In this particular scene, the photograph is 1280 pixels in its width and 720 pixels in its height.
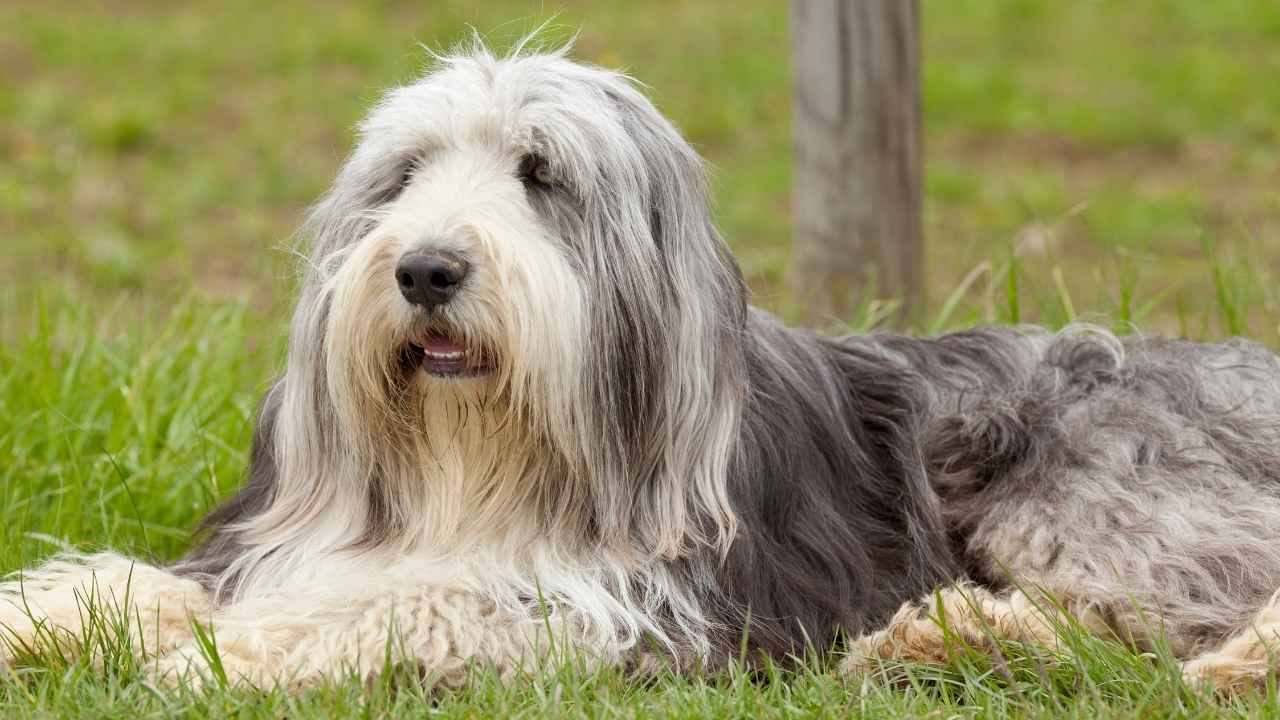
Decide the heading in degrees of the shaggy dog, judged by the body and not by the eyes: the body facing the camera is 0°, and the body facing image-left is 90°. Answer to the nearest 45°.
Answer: approximately 45°

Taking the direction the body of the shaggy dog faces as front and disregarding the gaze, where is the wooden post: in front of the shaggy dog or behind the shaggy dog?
behind
